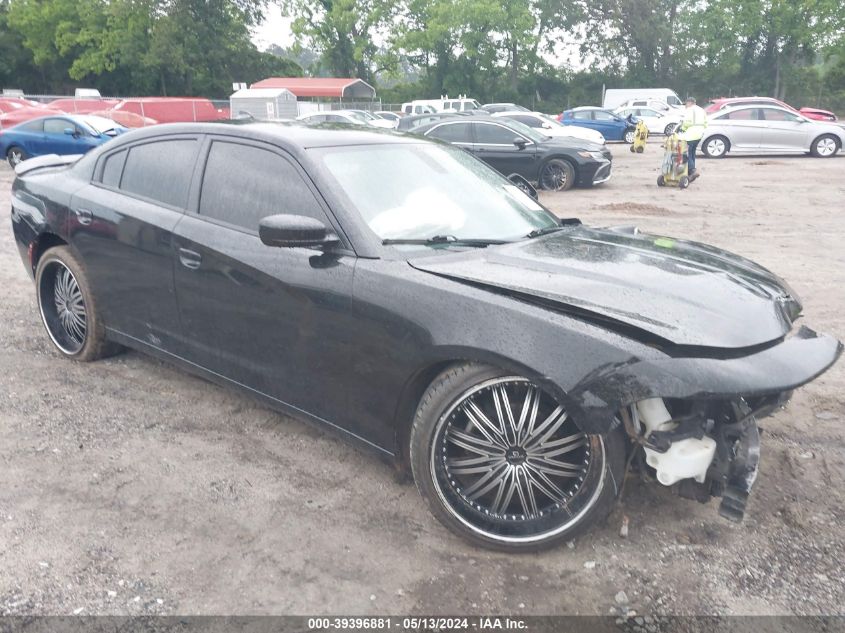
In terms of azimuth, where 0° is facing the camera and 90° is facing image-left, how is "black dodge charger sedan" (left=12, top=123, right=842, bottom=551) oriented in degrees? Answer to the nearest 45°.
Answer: approximately 315°

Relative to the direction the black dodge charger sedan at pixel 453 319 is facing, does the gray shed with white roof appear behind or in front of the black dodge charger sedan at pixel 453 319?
behind

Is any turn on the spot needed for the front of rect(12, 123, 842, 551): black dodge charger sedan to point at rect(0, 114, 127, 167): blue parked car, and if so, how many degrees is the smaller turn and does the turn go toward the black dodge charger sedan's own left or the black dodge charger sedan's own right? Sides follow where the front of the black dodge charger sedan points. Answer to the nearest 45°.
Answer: approximately 180°

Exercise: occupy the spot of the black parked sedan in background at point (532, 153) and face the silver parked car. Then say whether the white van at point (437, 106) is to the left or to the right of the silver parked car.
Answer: left

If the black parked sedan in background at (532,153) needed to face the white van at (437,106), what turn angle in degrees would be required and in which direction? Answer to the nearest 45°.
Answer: approximately 135° to its left
